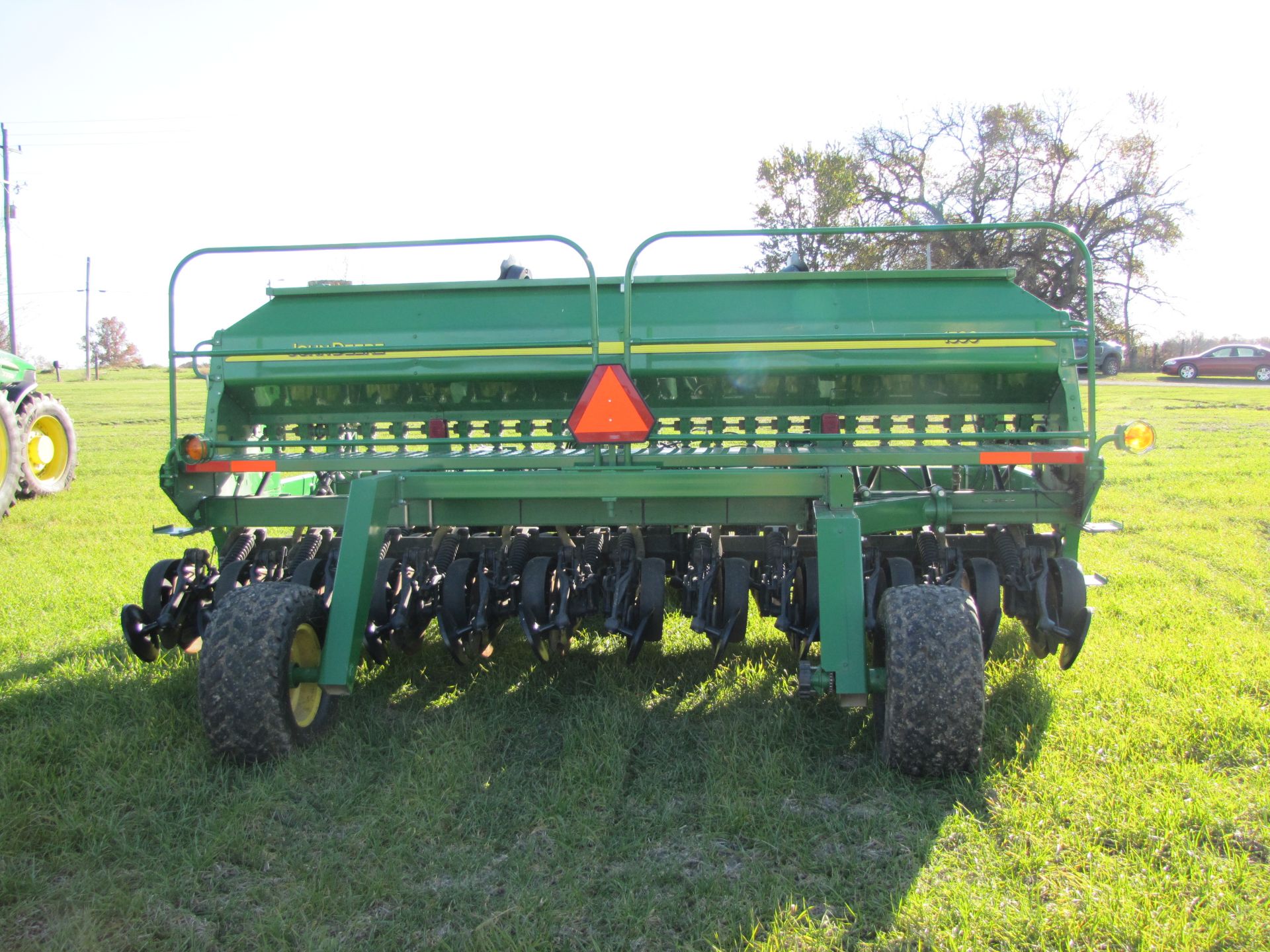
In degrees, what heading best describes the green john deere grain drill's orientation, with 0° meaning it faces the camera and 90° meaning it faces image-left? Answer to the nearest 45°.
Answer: approximately 180°

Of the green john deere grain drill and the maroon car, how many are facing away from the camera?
1

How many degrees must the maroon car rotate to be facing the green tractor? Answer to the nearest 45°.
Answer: approximately 90° to its left

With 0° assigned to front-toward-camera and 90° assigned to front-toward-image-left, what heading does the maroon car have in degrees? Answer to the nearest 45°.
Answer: approximately 90°

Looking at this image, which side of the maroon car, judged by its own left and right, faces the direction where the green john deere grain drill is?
left

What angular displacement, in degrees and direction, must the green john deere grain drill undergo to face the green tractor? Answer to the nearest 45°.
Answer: approximately 45° to its left

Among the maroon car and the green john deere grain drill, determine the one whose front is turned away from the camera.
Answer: the green john deere grain drill
